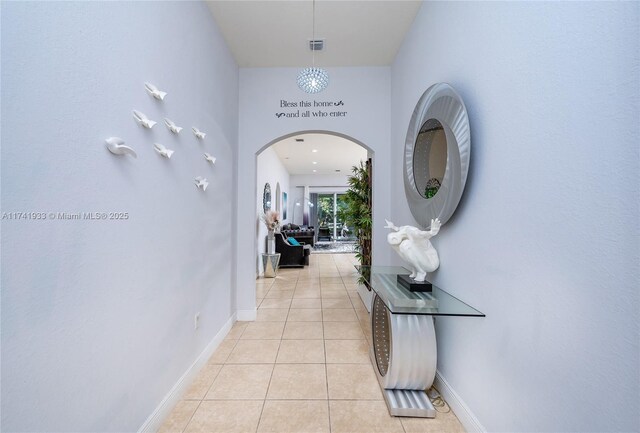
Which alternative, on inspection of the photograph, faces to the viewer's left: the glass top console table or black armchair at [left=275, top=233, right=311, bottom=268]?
the glass top console table

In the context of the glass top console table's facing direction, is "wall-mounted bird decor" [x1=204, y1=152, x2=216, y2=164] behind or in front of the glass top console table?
in front

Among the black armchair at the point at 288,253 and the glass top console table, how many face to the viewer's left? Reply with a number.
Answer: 1

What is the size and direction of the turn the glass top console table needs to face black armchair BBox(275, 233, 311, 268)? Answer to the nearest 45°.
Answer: approximately 45° to its right

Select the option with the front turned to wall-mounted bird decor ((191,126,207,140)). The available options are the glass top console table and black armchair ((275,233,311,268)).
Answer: the glass top console table

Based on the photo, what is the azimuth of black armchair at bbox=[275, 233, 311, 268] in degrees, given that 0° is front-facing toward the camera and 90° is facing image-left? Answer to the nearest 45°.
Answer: approximately 270°

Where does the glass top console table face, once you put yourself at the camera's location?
facing to the left of the viewer

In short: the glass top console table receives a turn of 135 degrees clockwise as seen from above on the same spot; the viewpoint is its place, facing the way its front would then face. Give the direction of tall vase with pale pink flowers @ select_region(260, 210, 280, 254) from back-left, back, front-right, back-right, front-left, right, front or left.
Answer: left

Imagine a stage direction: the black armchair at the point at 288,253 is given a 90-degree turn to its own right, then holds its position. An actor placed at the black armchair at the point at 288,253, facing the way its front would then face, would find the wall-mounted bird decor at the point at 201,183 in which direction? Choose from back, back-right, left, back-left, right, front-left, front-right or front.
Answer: front

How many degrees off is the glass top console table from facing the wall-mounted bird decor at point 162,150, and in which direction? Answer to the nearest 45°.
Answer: approximately 45° to its left

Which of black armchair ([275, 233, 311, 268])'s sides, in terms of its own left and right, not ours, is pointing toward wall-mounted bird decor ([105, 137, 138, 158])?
right
